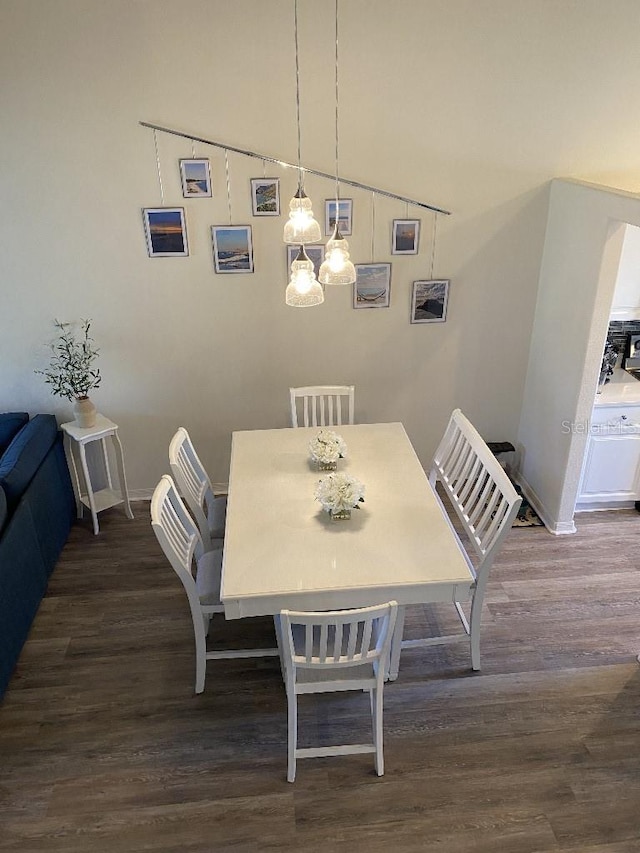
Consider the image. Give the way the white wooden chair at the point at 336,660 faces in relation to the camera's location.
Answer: facing away from the viewer

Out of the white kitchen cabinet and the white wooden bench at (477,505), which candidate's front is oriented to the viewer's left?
the white wooden bench

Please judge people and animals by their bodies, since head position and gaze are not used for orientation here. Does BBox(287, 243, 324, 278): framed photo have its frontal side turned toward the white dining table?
yes

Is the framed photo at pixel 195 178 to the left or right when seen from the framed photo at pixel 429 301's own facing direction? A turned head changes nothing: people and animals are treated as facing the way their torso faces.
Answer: on its right

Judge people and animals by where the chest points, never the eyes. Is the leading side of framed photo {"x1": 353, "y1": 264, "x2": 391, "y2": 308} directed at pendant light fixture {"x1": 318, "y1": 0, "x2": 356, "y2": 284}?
yes

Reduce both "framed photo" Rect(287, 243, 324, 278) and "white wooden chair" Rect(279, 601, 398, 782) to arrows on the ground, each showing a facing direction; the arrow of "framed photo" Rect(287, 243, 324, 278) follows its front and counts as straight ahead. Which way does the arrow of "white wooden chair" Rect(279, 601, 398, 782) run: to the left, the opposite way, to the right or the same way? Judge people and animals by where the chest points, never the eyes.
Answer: the opposite way

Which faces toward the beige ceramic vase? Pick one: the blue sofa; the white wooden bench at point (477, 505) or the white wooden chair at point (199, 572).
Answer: the white wooden bench at point (477, 505)
